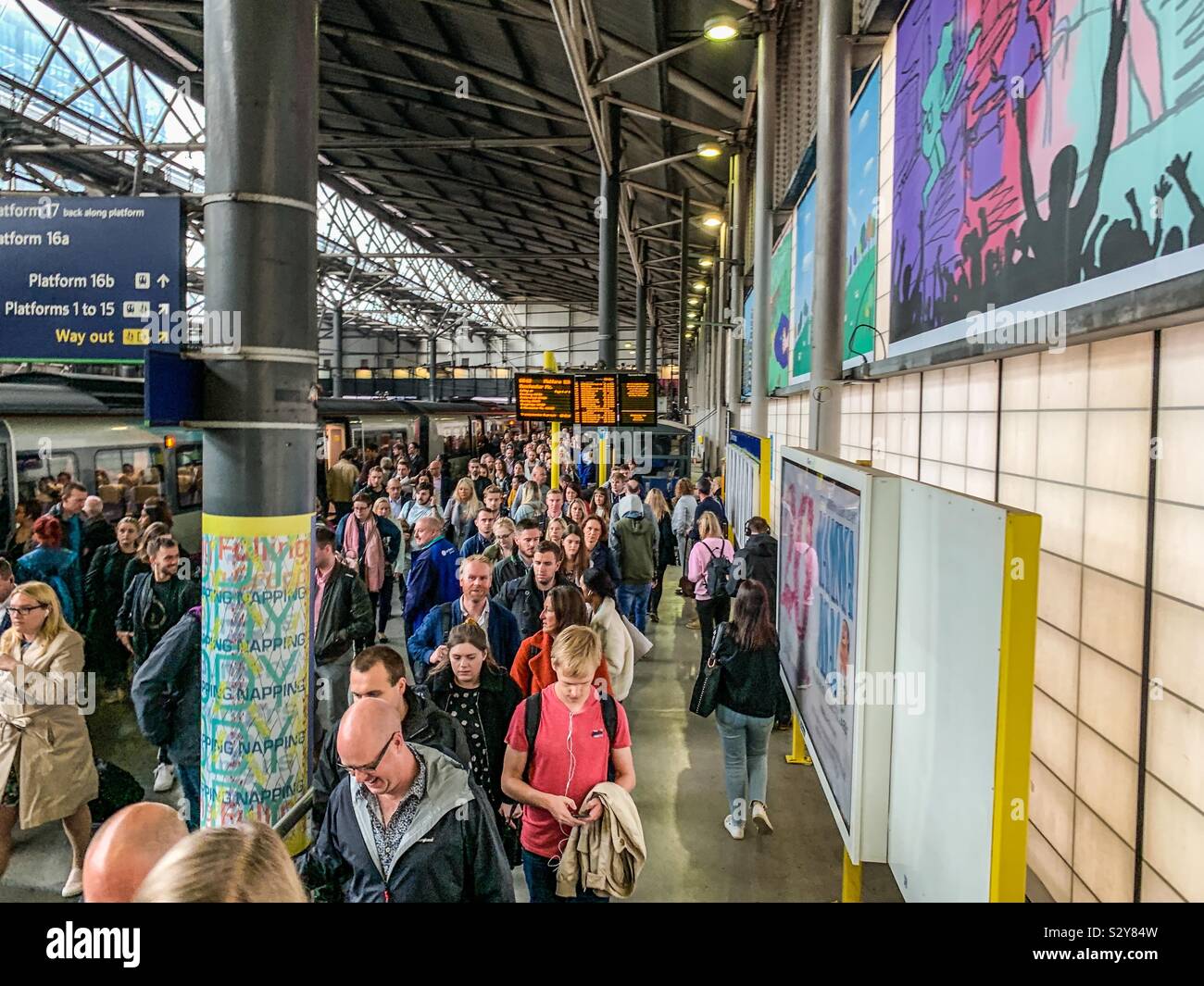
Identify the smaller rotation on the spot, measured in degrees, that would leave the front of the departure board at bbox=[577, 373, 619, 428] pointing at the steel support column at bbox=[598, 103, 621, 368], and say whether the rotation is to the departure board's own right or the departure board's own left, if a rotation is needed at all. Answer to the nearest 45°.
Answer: approximately 180°

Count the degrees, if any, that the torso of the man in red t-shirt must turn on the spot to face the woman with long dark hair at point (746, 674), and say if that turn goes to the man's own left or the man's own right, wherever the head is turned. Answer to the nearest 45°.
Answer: approximately 135° to the man's own left

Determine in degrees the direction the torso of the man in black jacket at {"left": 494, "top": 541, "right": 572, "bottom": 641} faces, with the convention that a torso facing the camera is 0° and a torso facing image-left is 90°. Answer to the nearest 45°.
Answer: approximately 0°

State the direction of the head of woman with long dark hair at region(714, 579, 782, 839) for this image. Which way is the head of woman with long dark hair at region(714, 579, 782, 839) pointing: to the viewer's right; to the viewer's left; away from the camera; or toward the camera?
away from the camera

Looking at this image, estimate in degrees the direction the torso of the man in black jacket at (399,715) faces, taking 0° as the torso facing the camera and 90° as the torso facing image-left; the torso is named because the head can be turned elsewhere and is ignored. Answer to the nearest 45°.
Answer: approximately 45°

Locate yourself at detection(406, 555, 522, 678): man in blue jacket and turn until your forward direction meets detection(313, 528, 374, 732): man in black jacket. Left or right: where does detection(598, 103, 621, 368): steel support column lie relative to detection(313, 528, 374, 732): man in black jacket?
right

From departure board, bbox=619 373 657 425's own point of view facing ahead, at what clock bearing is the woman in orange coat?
The woman in orange coat is roughly at 12 o'clock from the departure board.

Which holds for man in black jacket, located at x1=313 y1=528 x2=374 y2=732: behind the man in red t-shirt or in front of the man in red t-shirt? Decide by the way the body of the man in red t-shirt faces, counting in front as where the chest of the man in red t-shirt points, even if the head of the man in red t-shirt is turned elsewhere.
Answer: behind

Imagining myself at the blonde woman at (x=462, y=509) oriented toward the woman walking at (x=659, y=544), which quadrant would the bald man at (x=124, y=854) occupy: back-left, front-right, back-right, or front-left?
front-right
